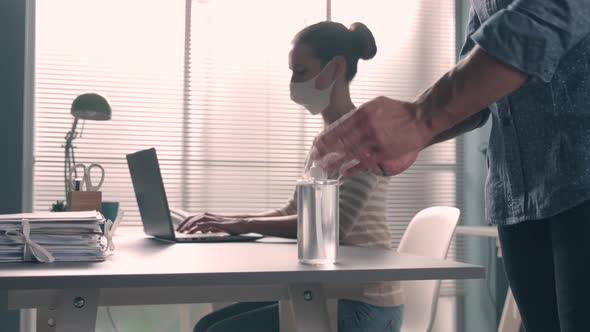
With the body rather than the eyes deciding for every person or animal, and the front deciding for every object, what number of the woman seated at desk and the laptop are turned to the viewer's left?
1

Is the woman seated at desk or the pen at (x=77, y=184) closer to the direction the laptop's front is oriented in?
the woman seated at desk

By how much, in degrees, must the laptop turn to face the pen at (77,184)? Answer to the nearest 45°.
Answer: approximately 135° to its left

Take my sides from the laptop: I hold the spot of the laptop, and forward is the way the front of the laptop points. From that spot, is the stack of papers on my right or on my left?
on my right

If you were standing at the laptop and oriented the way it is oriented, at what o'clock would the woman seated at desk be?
The woman seated at desk is roughly at 12 o'clock from the laptop.

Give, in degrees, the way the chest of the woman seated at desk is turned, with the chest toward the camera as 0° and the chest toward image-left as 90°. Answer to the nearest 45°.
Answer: approximately 90°

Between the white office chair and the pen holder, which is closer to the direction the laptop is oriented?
the white office chair

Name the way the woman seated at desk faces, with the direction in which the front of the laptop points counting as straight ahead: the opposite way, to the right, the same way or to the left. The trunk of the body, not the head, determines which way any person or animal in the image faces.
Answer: the opposite way

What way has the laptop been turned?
to the viewer's right
